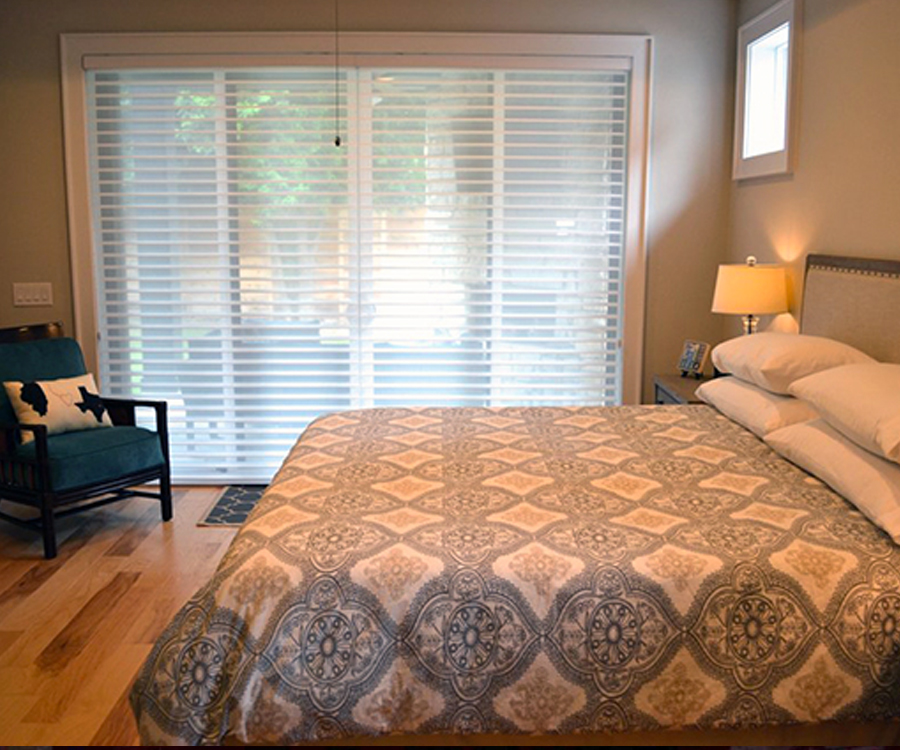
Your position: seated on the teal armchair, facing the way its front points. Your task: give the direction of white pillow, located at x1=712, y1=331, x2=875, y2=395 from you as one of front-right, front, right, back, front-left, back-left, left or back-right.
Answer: front

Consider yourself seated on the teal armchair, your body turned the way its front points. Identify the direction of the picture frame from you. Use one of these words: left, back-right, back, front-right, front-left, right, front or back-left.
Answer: front-left

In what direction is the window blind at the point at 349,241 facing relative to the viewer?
toward the camera

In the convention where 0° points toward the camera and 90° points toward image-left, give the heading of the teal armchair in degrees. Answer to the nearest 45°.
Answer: approximately 315°

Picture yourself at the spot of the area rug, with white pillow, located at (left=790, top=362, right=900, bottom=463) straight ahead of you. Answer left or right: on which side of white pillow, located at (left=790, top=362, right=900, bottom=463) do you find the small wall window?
left

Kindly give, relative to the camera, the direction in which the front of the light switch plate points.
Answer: facing the viewer

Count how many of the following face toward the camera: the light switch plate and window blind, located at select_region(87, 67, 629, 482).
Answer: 2

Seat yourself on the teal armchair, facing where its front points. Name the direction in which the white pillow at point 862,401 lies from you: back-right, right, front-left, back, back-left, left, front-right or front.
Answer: front

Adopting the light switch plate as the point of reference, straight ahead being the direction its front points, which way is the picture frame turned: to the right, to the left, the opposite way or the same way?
to the right

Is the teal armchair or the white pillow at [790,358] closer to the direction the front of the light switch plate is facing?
the teal armchair

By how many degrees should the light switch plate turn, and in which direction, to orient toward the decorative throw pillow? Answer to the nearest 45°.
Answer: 0° — it already faces it

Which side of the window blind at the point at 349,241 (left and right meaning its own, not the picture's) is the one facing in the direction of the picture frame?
left

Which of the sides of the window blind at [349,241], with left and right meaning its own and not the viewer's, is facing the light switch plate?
right
